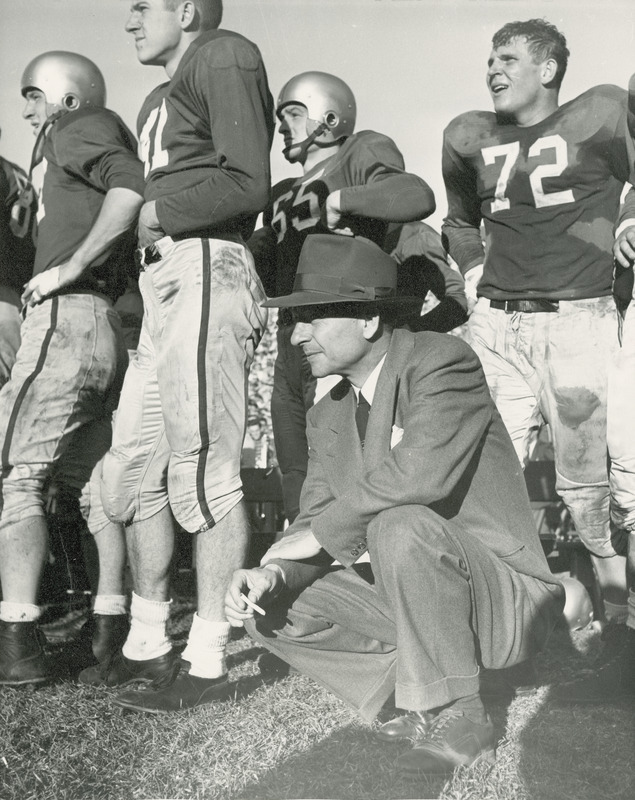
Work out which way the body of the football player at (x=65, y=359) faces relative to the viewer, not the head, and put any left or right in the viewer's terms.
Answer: facing to the left of the viewer

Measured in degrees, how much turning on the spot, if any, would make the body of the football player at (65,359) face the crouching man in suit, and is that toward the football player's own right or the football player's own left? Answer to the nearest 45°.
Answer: approximately 135° to the football player's own left

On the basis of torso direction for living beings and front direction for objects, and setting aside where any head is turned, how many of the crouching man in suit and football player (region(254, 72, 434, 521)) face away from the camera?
0

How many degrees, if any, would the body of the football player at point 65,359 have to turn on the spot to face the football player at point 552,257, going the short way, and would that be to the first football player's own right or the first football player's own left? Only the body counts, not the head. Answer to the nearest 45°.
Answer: approximately 180°

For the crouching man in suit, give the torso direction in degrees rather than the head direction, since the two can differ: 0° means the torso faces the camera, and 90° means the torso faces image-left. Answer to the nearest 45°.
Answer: approximately 45°

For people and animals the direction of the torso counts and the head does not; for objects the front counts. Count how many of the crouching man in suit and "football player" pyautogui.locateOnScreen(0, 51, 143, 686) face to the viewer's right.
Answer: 0

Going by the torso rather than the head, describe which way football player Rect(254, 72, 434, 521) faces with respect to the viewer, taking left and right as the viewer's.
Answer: facing the viewer and to the left of the viewer

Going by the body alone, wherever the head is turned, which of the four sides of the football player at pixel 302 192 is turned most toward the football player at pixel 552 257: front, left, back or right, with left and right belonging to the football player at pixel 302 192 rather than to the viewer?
left

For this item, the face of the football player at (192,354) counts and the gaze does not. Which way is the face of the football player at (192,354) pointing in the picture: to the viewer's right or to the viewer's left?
to the viewer's left

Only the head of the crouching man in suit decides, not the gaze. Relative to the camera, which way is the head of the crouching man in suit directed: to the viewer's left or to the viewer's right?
to the viewer's left
